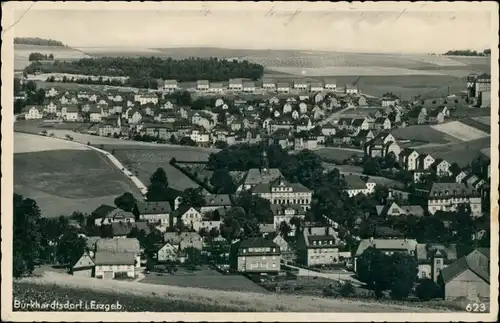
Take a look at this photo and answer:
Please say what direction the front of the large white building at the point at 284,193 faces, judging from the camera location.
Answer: facing the viewer

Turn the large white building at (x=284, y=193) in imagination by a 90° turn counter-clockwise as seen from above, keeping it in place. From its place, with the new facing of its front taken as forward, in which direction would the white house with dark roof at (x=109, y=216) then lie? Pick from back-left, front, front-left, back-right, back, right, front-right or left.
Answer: back

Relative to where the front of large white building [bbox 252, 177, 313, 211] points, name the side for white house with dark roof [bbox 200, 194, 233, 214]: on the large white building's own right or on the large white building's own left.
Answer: on the large white building's own right

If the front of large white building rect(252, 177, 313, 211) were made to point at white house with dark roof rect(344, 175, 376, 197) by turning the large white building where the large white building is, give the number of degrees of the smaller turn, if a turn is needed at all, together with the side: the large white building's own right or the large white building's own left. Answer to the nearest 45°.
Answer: approximately 90° to the large white building's own left

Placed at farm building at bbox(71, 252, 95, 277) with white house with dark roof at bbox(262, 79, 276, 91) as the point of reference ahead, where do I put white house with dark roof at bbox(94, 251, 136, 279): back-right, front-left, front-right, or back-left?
front-right

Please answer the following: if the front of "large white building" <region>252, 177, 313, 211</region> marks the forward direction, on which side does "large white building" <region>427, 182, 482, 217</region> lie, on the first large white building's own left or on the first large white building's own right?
on the first large white building's own left

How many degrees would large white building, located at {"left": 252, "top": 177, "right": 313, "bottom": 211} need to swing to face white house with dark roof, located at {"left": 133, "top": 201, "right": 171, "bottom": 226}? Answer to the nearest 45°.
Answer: approximately 90° to its right
